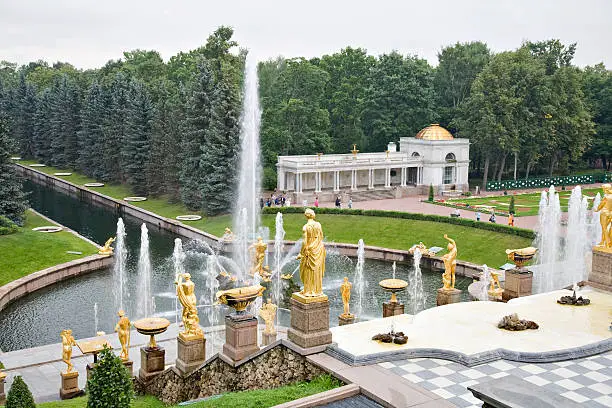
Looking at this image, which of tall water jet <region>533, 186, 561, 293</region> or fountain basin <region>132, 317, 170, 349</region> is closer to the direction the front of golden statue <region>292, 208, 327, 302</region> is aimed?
the fountain basin

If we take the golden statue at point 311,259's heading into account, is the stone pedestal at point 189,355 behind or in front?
in front

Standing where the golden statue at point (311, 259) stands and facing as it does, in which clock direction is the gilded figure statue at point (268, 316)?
The gilded figure statue is roughly at 1 o'clock from the golden statue.

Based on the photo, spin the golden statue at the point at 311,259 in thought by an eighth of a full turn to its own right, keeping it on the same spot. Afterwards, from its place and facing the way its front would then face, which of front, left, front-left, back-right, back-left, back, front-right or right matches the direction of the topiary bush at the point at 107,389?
back-left

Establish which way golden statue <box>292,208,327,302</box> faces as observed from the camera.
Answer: facing away from the viewer and to the left of the viewer

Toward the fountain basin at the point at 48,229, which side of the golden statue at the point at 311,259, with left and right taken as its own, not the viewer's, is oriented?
front

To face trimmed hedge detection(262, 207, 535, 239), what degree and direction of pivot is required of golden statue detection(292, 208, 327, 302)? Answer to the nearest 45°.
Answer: approximately 45° to its right

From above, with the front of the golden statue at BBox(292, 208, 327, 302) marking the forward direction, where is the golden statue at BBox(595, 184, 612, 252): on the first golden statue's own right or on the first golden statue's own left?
on the first golden statue's own right
